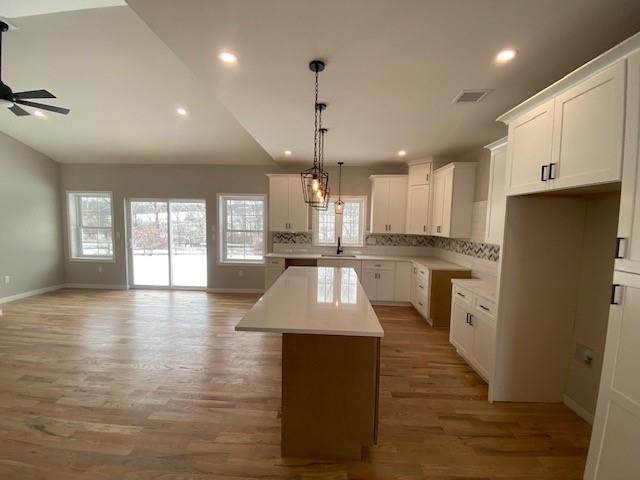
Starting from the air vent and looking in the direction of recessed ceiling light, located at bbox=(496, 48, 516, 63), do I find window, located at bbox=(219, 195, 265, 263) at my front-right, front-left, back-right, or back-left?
back-right

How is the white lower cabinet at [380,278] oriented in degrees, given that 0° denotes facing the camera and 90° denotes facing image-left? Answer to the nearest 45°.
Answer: approximately 0°

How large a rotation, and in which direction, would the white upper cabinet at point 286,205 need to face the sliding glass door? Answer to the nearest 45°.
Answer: approximately 90° to its right

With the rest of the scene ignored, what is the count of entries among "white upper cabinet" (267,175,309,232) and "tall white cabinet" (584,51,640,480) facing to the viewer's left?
1

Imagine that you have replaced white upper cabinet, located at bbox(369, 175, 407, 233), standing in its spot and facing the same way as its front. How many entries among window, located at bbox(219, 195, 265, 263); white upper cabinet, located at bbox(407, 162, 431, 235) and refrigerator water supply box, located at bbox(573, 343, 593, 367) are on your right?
1

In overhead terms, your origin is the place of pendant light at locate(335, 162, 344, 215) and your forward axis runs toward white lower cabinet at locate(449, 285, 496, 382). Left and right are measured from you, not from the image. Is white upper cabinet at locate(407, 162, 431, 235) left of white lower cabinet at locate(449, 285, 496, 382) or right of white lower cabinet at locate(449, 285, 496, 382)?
left

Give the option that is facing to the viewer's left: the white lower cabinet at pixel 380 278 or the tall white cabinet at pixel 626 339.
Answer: the tall white cabinet

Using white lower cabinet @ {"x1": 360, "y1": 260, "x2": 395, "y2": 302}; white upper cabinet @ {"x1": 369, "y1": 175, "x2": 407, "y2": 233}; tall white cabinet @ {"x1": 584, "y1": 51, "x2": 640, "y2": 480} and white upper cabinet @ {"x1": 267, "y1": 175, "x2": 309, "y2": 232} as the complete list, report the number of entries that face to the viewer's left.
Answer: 1

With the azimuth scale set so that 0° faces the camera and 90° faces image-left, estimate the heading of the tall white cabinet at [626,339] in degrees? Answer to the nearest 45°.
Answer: approximately 90°

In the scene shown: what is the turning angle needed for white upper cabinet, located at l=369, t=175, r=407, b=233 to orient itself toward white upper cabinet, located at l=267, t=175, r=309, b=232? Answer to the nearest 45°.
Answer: approximately 90° to its right

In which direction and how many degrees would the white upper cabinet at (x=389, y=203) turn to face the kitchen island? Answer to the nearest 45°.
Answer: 0° — it already faces it

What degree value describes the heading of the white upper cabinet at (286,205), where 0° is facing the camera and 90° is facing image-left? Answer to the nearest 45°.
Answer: approximately 0°

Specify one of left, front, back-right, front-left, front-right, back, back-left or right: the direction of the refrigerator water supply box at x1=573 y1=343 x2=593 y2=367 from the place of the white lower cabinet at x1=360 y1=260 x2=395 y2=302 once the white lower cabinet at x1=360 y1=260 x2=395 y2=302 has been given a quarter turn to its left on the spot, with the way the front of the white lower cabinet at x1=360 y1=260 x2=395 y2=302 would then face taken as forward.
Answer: front-right
